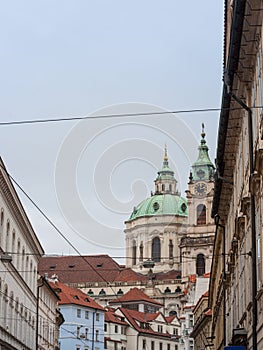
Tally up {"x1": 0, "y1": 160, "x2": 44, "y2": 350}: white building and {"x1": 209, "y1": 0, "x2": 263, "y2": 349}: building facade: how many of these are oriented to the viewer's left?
1

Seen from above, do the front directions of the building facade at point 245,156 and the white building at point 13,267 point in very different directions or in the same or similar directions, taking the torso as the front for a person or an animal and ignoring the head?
very different directions

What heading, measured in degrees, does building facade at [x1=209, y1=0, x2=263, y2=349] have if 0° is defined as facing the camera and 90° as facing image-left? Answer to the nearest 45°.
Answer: approximately 90°

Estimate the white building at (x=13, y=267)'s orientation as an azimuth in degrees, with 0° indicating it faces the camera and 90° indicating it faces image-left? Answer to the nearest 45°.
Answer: approximately 270°

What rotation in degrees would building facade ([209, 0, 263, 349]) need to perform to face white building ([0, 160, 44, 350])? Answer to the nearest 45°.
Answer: approximately 45° to its right
